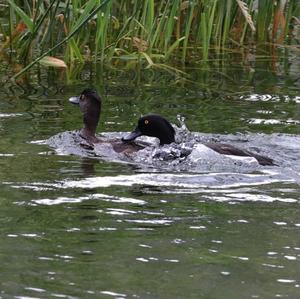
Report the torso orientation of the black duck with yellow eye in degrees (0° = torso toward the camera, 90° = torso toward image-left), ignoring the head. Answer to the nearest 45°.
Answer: approximately 90°
